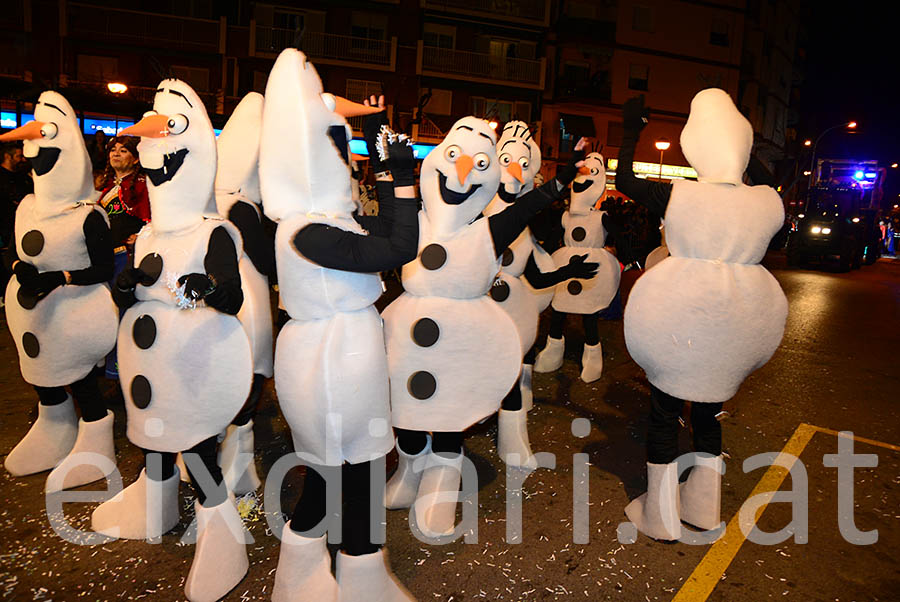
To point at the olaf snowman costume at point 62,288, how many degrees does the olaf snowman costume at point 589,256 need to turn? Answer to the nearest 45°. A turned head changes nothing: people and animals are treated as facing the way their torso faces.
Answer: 0° — it already faces it

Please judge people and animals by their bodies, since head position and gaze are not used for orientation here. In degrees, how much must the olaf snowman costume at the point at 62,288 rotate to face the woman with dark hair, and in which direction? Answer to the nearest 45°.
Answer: approximately 135° to its right

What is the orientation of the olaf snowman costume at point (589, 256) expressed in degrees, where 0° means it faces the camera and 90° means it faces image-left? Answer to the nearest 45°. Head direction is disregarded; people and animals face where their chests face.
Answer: approximately 45°

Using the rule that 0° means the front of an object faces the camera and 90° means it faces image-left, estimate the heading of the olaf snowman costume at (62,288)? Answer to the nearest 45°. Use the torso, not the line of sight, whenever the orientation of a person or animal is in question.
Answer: approximately 45°

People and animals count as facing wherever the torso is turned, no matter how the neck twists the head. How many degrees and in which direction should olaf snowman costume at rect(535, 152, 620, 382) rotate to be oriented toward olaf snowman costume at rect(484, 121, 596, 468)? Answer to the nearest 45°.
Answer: approximately 45° to its left

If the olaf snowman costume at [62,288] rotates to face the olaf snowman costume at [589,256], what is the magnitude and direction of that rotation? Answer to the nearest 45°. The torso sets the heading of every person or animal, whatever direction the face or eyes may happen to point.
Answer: approximately 135° to its left
